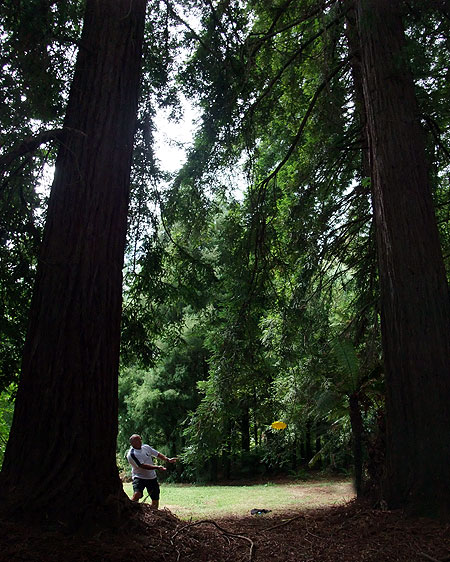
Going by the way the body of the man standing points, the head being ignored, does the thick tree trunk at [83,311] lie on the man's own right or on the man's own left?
on the man's own right

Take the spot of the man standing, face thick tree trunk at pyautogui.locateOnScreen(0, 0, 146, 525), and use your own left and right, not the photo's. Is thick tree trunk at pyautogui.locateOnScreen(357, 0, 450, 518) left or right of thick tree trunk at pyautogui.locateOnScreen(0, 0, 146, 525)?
left

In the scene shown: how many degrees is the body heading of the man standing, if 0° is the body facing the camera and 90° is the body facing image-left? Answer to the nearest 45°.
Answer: approximately 315°

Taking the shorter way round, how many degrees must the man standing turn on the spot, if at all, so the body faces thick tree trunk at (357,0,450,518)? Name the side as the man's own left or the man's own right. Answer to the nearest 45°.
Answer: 0° — they already face it
